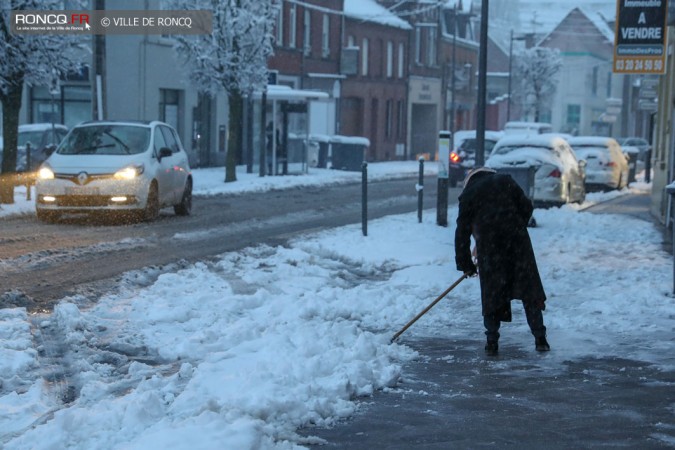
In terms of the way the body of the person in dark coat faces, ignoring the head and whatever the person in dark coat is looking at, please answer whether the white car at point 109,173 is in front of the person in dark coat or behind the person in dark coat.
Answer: in front

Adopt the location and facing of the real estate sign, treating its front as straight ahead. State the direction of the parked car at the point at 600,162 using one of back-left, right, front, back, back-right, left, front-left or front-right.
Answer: back

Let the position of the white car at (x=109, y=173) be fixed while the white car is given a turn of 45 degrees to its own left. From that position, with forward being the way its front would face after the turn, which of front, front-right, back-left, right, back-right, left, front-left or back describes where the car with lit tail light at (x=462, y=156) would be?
back-left

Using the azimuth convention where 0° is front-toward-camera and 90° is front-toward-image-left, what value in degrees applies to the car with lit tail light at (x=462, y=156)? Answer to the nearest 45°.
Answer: approximately 225°

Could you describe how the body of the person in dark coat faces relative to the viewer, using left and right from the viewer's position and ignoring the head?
facing away from the viewer and to the left of the viewer

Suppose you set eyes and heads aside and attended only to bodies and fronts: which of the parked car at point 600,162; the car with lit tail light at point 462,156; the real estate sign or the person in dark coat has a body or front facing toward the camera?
the real estate sign

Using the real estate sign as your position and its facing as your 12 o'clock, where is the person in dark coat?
The person in dark coat is roughly at 12 o'clock from the real estate sign.

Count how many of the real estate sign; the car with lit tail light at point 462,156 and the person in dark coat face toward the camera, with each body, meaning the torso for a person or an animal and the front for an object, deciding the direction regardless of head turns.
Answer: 1
